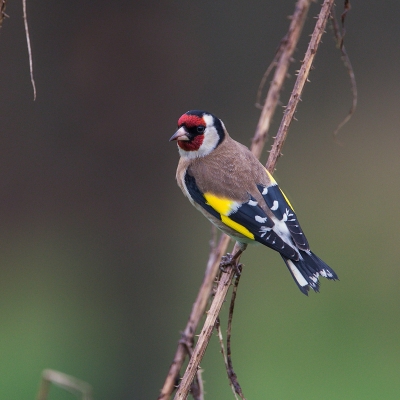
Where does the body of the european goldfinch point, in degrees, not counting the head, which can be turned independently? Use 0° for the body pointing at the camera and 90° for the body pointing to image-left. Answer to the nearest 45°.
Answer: approximately 135°
